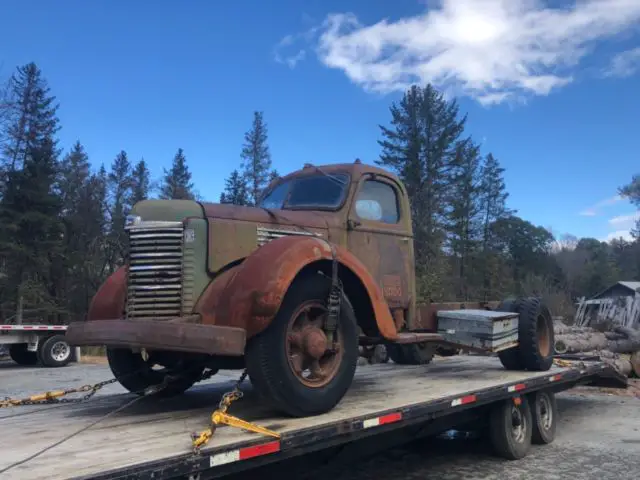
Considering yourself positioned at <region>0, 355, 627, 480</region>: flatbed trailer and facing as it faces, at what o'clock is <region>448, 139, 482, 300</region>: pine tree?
The pine tree is roughly at 5 o'clock from the flatbed trailer.

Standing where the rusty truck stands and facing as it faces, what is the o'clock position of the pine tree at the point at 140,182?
The pine tree is roughly at 4 o'clock from the rusty truck.

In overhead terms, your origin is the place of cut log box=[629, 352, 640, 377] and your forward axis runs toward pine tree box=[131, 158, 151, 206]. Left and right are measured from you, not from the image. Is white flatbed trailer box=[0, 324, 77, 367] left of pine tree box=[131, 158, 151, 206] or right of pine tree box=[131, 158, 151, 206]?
left

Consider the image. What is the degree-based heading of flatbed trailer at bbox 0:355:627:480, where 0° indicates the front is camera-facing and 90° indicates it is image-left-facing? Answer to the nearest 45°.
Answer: approximately 45°

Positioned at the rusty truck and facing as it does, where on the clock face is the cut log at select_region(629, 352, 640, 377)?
The cut log is roughly at 6 o'clock from the rusty truck.

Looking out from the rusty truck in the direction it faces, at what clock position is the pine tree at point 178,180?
The pine tree is roughly at 4 o'clock from the rusty truck.

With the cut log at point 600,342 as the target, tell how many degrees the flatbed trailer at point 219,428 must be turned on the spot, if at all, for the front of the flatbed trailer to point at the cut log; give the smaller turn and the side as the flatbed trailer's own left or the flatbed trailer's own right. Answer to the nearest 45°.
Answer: approximately 180°

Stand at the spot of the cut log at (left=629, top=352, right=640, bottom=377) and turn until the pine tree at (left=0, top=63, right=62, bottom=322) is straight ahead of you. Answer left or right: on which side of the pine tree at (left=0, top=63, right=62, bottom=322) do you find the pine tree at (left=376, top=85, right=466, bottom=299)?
right

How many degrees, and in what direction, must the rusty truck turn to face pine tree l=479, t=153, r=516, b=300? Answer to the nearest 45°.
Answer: approximately 135° to its right
